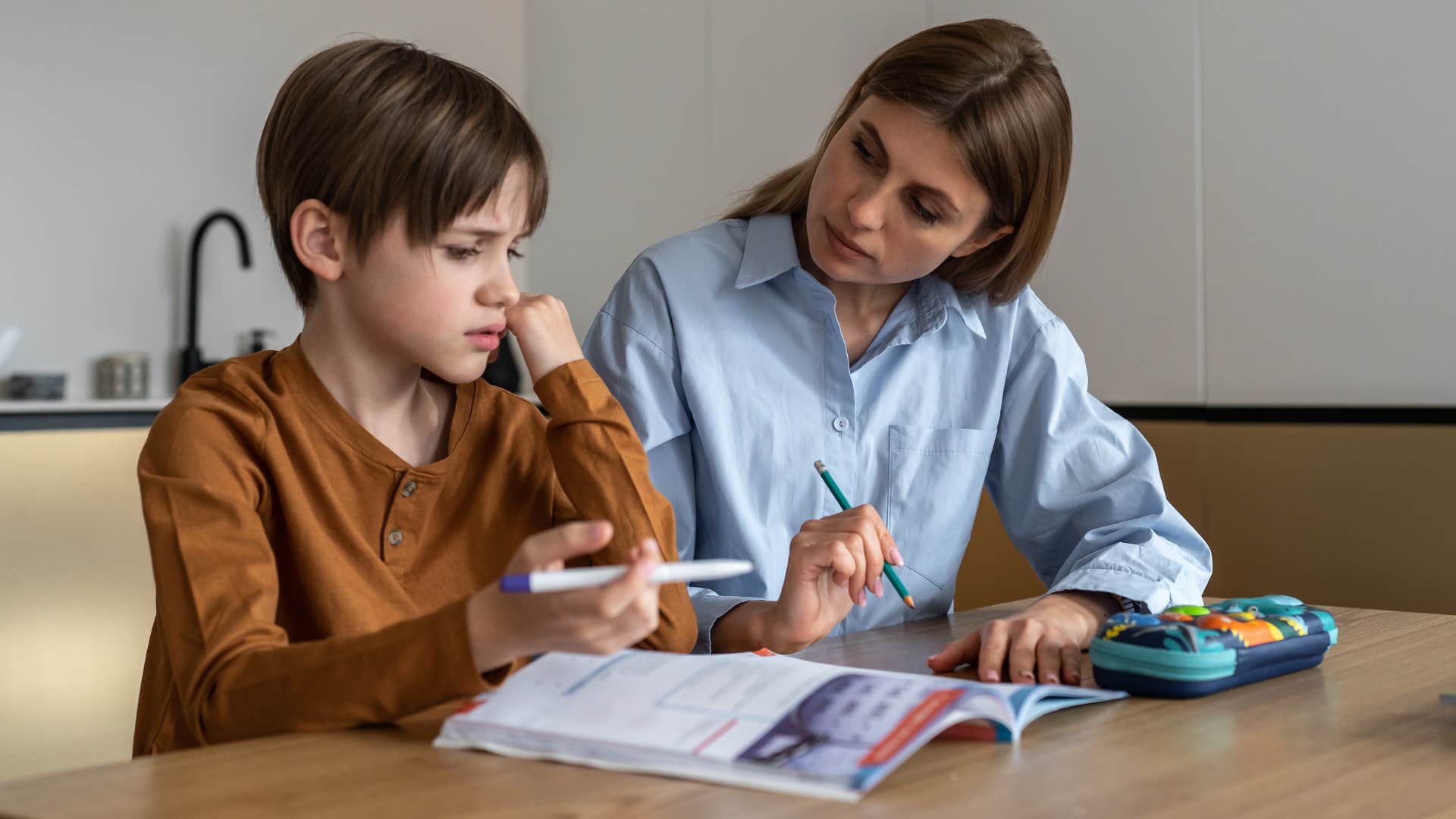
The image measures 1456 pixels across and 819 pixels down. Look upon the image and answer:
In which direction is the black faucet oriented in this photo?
to the viewer's right

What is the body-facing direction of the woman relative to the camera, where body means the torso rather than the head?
toward the camera

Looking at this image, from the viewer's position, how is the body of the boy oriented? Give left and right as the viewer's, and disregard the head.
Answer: facing the viewer and to the right of the viewer

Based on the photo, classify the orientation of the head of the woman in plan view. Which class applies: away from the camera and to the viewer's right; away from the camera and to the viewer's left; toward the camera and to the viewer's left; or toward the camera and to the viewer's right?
toward the camera and to the viewer's left

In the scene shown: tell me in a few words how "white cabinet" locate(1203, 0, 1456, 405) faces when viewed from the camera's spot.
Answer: facing the viewer

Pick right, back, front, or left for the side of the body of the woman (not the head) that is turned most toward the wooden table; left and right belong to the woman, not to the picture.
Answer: front

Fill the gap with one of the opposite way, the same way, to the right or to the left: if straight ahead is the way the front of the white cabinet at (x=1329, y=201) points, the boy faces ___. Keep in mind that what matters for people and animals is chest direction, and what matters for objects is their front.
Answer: to the left

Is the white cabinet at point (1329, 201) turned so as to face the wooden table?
yes

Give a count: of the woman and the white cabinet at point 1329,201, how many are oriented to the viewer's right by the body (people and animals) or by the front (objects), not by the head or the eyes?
0
